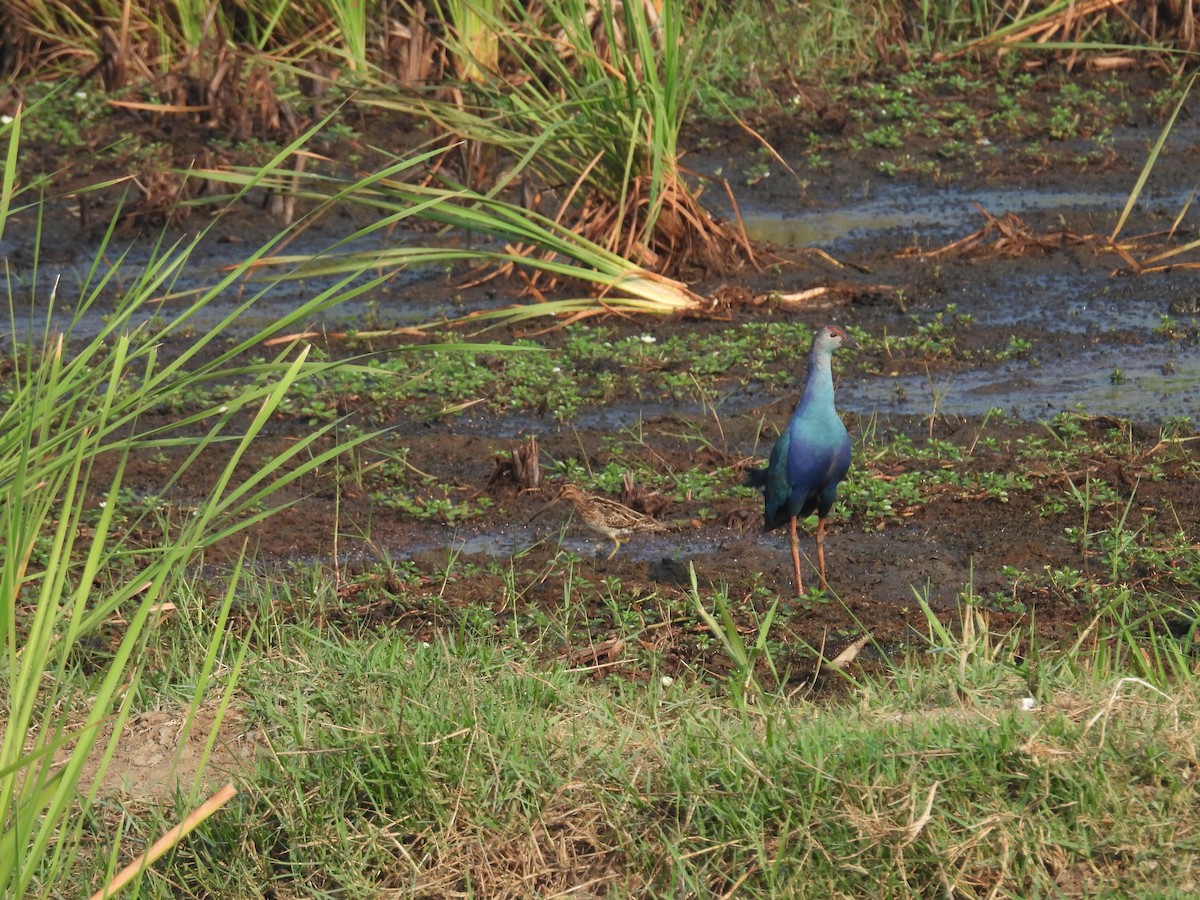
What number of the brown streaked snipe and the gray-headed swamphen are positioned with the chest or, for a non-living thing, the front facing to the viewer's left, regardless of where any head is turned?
1

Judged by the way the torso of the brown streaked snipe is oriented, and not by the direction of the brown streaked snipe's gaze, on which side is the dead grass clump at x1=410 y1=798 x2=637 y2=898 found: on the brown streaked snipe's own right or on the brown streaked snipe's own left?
on the brown streaked snipe's own left

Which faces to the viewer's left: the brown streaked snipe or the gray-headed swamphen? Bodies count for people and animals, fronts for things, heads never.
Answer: the brown streaked snipe

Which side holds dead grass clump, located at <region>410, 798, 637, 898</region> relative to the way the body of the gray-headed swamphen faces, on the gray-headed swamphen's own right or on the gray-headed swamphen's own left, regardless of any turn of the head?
on the gray-headed swamphen's own right

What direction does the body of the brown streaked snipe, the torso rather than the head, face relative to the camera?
to the viewer's left

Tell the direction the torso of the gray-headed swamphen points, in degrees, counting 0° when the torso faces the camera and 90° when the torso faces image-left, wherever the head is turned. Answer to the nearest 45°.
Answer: approximately 315°

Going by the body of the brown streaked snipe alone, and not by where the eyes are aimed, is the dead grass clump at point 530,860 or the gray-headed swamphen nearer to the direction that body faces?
the dead grass clump

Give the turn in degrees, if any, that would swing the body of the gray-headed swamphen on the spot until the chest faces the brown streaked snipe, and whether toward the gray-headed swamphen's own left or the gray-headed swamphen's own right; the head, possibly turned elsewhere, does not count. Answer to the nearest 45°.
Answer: approximately 135° to the gray-headed swamphen's own right

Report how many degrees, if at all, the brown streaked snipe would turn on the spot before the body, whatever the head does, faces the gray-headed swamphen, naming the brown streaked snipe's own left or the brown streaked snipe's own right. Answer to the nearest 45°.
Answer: approximately 135° to the brown streaked snipe's own left
